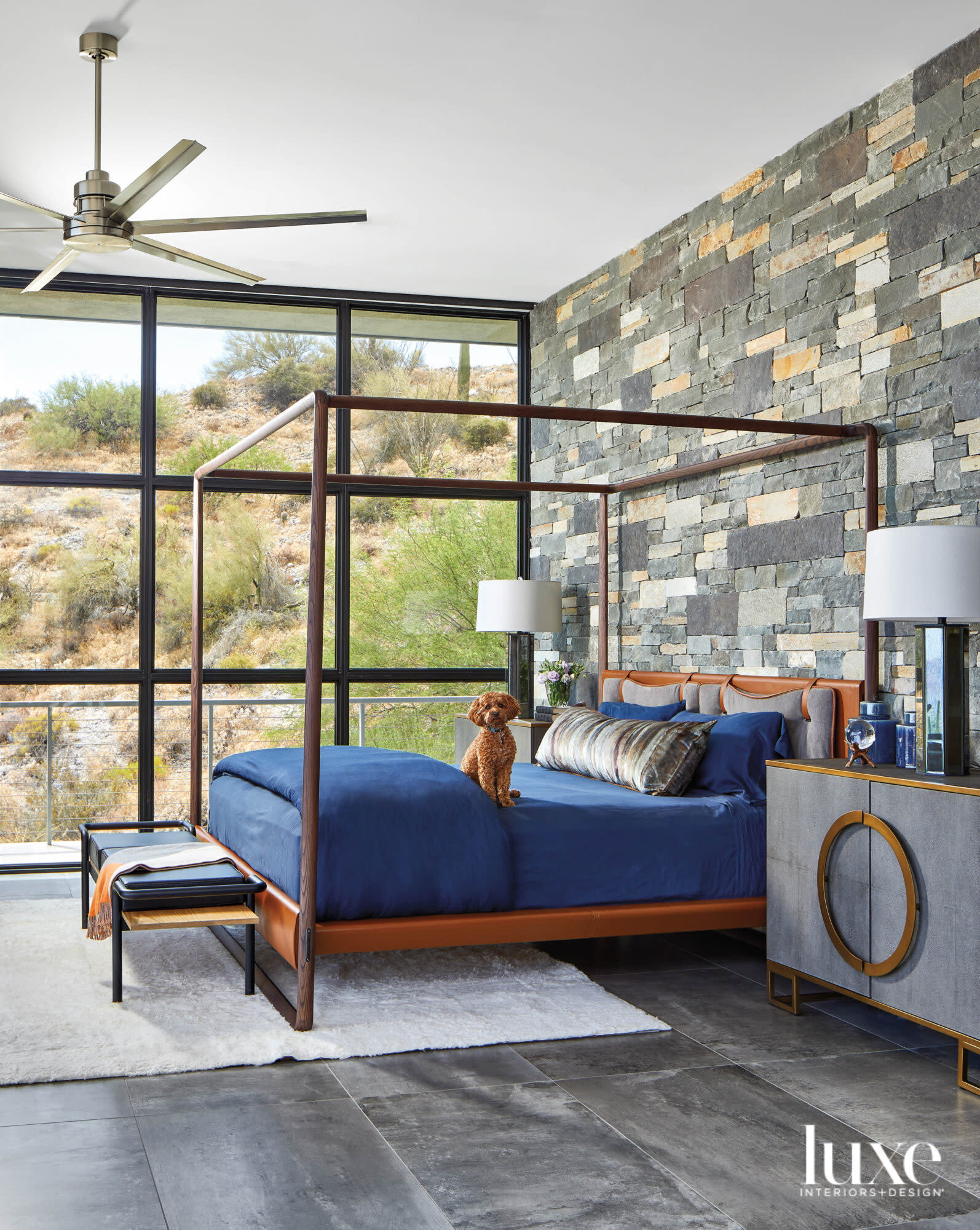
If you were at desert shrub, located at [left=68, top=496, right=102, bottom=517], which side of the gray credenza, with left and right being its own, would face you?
right

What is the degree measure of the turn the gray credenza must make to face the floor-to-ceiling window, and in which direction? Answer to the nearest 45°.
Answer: approximately 90° to its right

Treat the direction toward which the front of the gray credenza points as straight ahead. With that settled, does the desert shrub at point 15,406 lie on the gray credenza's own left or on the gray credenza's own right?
on the gray credenza's own right

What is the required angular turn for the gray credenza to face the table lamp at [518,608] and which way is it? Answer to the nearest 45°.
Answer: approximately 90° to its right

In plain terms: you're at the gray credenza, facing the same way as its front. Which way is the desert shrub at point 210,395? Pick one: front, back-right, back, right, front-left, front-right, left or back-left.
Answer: right

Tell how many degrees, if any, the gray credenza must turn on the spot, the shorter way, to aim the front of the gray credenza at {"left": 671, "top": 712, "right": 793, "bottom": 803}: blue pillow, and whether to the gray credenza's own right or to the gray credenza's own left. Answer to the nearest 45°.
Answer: approximately 90° to the gray credenza's own right

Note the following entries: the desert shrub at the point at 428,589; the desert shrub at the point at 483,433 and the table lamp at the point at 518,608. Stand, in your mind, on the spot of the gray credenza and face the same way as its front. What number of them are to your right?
3

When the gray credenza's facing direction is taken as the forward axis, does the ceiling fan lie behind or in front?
in front

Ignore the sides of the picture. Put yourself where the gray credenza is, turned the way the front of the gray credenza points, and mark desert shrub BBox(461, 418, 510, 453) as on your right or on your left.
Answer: on your right

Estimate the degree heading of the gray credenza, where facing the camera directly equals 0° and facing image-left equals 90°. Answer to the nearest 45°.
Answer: approximately 45°

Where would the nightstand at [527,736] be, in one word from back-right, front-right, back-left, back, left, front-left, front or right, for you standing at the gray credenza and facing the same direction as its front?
right

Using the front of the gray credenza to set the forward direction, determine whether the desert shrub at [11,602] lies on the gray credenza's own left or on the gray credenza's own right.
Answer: on the gray credenza's own right

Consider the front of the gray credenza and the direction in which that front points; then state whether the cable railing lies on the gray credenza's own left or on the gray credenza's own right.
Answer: on the gray credenza's own right

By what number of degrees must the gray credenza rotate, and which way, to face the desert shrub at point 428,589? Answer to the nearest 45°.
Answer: approximately 90° to its right

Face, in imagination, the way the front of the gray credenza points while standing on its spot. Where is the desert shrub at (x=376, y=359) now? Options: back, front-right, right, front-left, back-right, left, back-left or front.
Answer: right

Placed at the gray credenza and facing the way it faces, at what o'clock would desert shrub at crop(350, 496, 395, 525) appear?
The desert shrub is roughly at 3 o'clock from the gray credenza.
